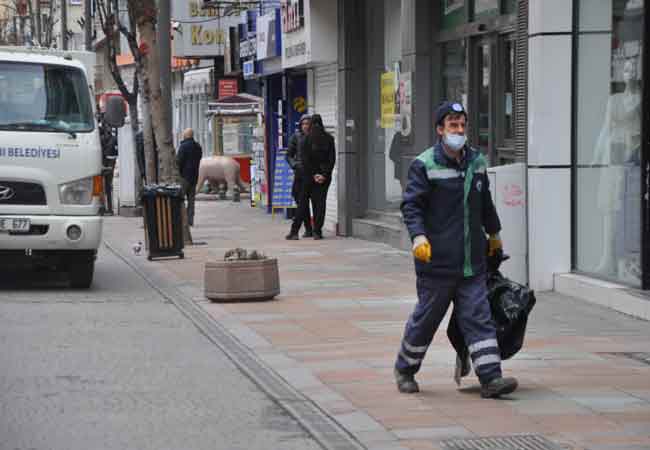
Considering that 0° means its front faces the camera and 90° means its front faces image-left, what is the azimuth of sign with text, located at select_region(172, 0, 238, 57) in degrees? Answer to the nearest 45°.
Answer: approximately 0°

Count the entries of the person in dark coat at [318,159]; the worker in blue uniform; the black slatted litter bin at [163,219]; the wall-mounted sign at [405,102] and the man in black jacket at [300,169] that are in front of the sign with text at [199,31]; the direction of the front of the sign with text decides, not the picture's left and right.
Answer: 5

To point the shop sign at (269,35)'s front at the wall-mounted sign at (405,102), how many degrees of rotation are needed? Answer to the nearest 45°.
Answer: approximately 45° to its left

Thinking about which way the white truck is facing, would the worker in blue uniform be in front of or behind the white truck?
in front
